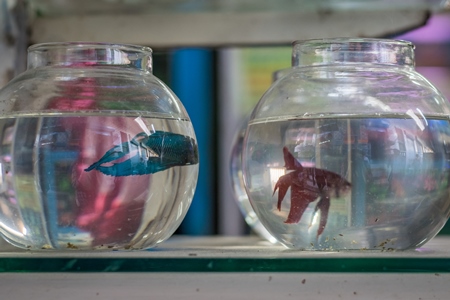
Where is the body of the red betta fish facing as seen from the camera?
to the viewer's right
